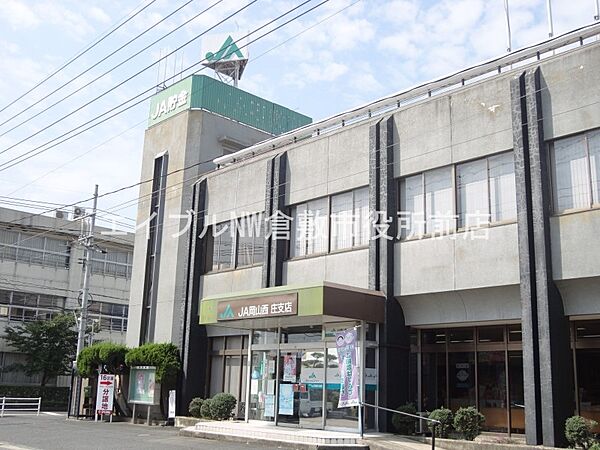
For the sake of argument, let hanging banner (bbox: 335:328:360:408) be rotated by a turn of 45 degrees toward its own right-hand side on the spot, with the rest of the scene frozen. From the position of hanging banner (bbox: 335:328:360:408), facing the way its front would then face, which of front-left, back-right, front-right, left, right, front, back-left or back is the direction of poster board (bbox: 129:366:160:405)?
right

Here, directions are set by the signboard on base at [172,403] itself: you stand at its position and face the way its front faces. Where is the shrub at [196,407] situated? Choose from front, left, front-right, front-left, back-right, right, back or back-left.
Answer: front-left

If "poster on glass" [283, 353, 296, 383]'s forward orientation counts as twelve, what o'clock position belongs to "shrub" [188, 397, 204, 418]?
The shrub is roughly at 3 o'clock from the poster on glass.

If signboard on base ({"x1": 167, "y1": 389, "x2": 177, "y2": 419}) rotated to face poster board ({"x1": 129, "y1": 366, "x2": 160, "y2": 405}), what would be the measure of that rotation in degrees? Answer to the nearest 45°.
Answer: approximately 135° to its right

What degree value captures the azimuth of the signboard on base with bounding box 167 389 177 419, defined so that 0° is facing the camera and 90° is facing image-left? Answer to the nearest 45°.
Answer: approximately 0°

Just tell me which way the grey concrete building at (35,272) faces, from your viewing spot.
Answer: facing the viewer and to the right of the viewer

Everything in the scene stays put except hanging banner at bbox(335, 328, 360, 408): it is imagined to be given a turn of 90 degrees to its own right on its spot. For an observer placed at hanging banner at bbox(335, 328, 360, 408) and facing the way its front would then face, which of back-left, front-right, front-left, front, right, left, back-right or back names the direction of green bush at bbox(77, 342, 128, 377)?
front-right

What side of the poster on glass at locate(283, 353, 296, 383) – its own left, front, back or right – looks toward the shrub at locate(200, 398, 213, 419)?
right

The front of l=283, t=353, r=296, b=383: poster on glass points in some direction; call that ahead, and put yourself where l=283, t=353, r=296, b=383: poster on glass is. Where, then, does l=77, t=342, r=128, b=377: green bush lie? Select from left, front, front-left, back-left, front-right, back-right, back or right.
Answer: right

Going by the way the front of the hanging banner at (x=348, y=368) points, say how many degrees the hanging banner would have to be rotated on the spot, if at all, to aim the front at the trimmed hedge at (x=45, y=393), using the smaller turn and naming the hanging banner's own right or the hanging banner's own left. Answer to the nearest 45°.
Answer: approximately 135° to the hanging banner's own right

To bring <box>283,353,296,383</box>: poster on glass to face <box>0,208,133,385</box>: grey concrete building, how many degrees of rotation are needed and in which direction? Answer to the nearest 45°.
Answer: approximately 90° to its right

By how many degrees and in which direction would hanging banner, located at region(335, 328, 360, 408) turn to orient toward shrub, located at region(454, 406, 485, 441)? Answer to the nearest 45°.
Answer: approximately 90° to its left
